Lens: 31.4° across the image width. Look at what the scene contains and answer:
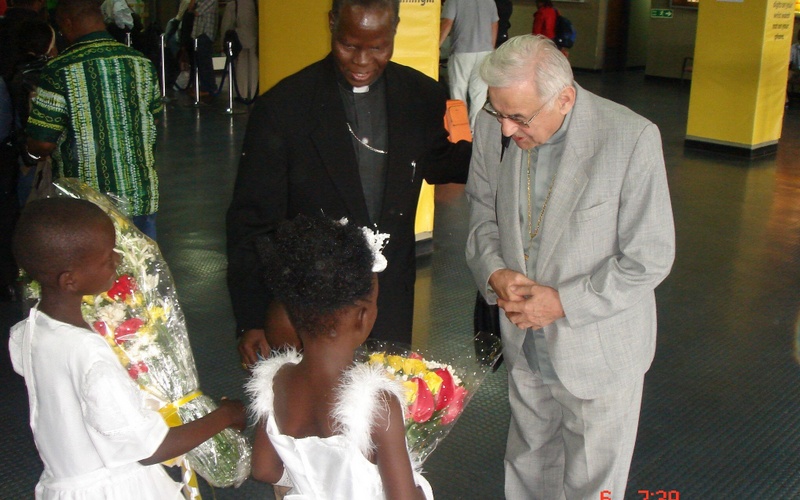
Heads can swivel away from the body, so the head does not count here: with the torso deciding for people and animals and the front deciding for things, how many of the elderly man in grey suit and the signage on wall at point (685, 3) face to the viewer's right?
0

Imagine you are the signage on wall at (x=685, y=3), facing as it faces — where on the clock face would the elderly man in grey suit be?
The elderly man in grey suit is roughly at 12 o'clock from the signage on wall.

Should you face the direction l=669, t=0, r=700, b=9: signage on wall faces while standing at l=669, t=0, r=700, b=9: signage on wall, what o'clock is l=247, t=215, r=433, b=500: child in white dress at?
The child in white dress is roughly at 12 o'clock from the signage on wall.

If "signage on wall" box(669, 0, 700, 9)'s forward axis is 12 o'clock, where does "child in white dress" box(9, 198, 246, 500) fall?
The child in white dress is roughly at 12 o'clock from the signage on wall.

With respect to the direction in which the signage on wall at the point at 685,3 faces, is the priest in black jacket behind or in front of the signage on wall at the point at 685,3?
in front

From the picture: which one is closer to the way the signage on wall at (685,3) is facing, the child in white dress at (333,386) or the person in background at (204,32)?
the child in white dress

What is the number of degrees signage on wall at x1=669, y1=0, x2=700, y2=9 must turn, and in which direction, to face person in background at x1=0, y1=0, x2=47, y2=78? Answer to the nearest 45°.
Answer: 0° — it already faces them

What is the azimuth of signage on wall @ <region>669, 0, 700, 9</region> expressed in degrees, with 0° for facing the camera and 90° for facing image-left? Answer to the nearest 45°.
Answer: approximately 0°
